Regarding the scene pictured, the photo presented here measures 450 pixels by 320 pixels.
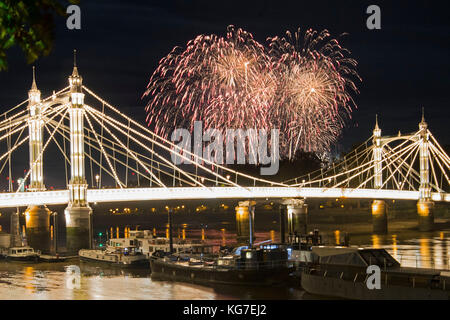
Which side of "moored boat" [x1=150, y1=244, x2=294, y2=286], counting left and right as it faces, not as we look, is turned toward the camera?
left

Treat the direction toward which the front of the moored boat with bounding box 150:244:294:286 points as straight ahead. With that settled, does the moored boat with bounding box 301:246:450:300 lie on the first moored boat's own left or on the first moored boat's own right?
on the first moored boat's own left
